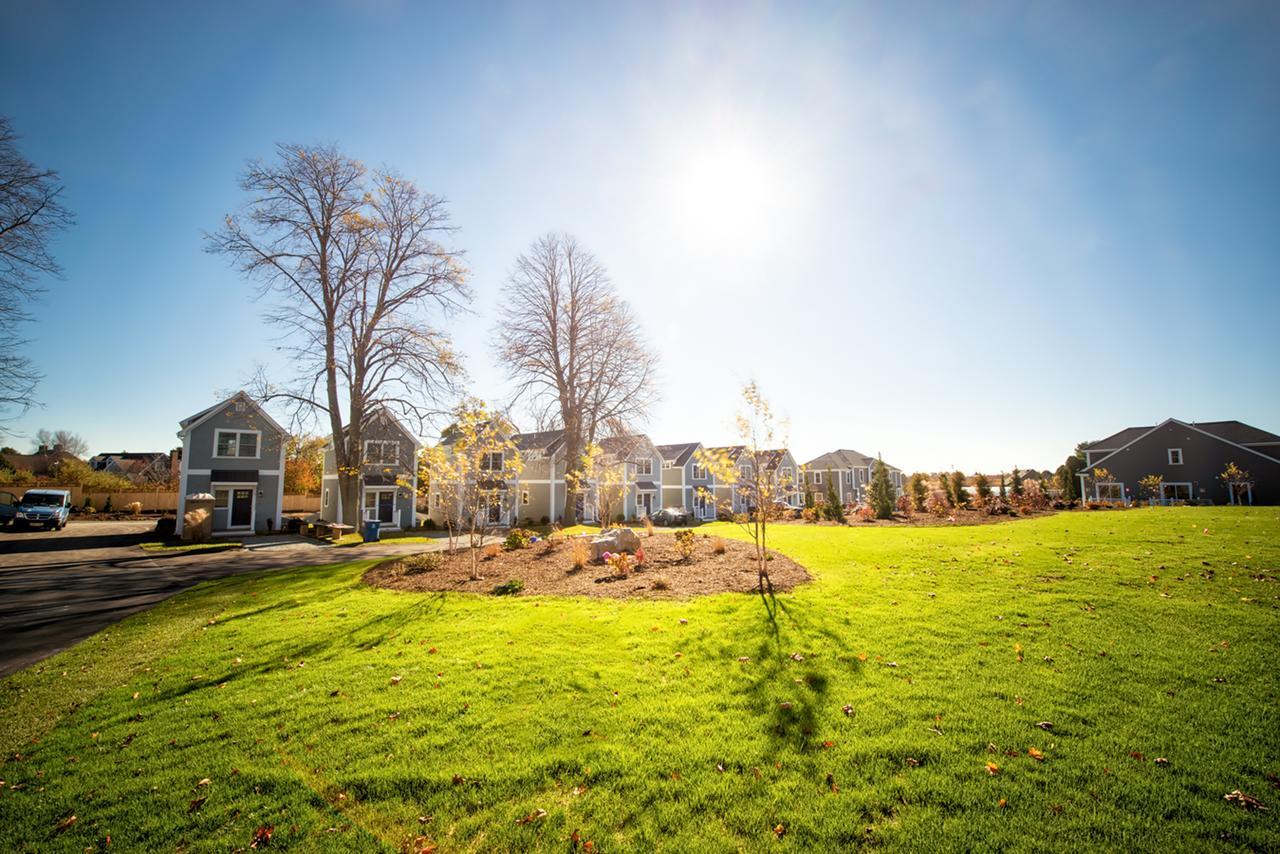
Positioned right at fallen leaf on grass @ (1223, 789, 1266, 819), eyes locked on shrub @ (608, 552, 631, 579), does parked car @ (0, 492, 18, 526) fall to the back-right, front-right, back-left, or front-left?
front-left

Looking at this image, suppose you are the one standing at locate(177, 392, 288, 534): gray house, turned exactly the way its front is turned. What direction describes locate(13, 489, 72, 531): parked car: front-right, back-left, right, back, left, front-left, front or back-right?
back-right

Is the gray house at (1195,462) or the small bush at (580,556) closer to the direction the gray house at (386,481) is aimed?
the small bush

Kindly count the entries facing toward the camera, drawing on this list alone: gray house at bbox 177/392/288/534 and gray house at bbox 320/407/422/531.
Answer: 2

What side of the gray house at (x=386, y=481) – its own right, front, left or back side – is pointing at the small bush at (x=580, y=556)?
front

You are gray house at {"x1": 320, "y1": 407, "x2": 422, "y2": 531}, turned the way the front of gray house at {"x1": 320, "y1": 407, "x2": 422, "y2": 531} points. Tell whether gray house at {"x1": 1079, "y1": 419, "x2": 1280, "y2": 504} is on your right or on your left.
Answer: on your left

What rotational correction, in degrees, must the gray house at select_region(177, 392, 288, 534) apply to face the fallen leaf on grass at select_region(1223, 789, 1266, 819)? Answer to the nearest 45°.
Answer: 0° — it already faces it

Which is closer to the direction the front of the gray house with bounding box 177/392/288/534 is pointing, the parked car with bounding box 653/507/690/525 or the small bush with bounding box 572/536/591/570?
the small bush

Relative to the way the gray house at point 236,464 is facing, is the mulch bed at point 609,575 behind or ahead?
ahead

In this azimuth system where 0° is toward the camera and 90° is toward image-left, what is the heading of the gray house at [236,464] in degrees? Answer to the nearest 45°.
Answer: approximately 0°

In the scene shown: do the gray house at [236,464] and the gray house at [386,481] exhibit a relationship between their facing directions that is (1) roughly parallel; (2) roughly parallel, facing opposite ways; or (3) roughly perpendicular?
roughly parallel

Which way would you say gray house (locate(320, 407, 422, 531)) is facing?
toward the camera

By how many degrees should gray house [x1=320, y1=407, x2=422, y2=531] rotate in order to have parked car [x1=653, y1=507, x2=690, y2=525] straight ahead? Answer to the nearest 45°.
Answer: approximately 90° to its left

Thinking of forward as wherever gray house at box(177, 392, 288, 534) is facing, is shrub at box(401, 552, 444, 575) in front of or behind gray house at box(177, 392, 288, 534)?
in front

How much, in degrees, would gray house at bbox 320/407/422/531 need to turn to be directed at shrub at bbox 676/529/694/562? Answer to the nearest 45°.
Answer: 0° — it already faces it

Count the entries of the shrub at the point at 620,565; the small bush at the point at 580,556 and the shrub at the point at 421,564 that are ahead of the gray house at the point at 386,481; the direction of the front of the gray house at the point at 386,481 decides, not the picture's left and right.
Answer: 3

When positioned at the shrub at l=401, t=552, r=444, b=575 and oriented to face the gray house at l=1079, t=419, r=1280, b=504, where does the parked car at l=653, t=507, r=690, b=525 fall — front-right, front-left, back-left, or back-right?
front-left

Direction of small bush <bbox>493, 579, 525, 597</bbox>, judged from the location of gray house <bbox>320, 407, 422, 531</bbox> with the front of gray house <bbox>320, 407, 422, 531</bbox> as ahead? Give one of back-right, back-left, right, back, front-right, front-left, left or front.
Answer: front
